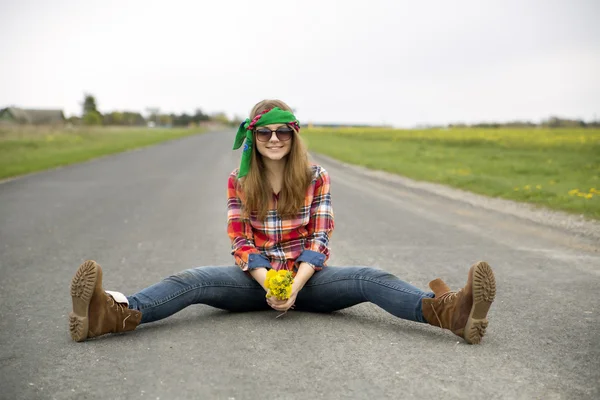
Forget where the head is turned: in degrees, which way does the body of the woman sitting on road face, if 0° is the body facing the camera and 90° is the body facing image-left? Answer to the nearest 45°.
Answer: approximately 0°
